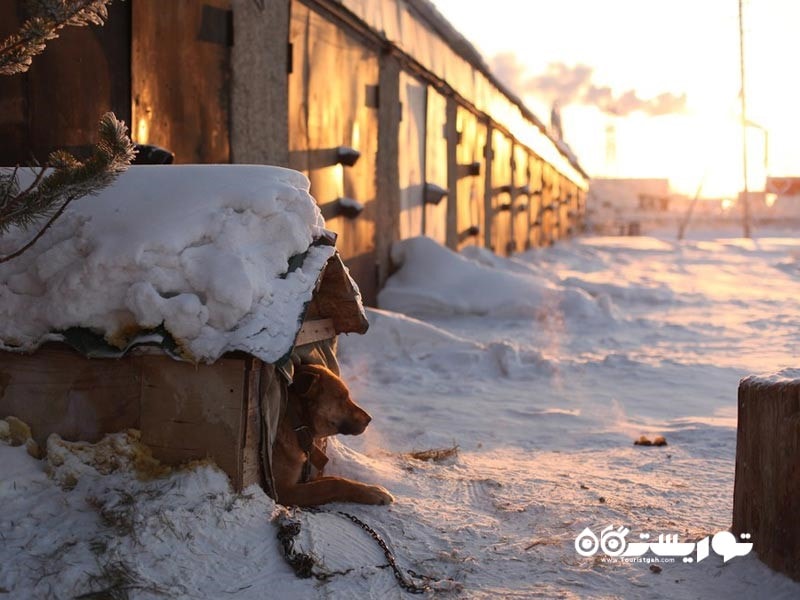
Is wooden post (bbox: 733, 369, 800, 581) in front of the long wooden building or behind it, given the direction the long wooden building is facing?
in front

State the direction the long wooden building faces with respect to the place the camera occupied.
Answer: facing the viewer and to the right of the viewer

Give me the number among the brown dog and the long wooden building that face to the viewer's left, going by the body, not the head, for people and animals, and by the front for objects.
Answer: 0

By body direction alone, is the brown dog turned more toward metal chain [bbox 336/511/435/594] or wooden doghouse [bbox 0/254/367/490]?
the metal chain

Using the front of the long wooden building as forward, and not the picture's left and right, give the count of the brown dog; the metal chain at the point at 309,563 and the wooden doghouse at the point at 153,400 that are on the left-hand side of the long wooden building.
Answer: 0

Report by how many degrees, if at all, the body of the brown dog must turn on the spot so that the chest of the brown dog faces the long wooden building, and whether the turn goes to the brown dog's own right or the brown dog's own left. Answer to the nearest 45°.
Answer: approximately 90° to the brown dog's own left

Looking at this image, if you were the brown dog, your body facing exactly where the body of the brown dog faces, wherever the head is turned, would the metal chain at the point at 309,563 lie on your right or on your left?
on your right

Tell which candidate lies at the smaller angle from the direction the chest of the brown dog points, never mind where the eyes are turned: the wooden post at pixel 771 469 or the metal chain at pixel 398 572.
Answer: the wooden post

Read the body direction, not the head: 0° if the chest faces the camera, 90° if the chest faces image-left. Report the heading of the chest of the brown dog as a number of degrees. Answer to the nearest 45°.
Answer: approximately 270°
